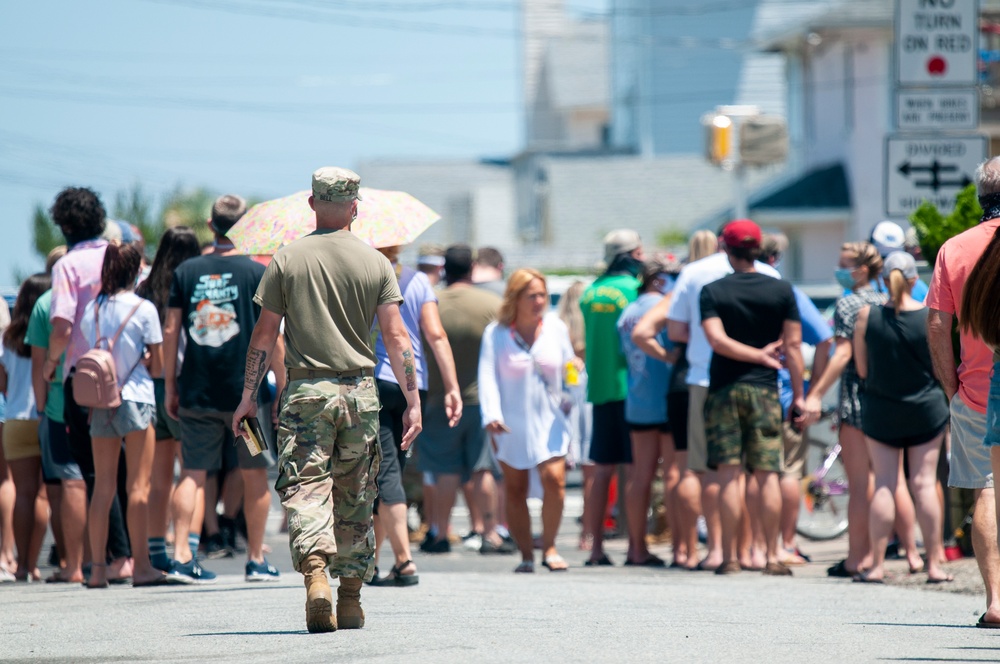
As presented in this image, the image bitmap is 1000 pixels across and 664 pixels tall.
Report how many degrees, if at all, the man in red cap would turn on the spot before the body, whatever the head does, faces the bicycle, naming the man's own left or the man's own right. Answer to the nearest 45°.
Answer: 0° — they already face it

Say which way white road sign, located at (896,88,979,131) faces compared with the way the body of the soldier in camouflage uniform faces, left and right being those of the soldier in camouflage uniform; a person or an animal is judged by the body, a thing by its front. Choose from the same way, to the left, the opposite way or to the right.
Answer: the opposite way

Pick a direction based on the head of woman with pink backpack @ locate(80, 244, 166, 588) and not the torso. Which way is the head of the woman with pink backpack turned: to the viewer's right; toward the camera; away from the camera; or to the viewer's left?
away from the camera

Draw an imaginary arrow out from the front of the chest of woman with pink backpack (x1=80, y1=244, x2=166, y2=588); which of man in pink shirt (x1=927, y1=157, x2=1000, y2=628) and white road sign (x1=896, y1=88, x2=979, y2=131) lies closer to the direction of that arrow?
the white road sign

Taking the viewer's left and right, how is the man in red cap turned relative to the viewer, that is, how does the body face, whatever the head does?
facing away from the viewer

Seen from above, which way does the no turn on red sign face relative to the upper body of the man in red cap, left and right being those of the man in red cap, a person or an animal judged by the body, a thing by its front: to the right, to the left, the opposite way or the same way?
the opposite way

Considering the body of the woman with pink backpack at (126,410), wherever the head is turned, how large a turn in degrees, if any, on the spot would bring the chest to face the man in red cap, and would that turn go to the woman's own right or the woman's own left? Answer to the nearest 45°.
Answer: approximately 45° to the woman's own right

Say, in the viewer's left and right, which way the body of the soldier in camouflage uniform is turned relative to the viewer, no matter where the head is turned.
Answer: facing away from the viewer
